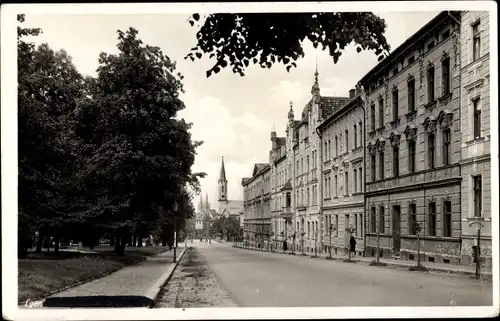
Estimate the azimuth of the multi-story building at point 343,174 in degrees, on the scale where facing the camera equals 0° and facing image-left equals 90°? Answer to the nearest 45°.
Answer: approximately 45°
